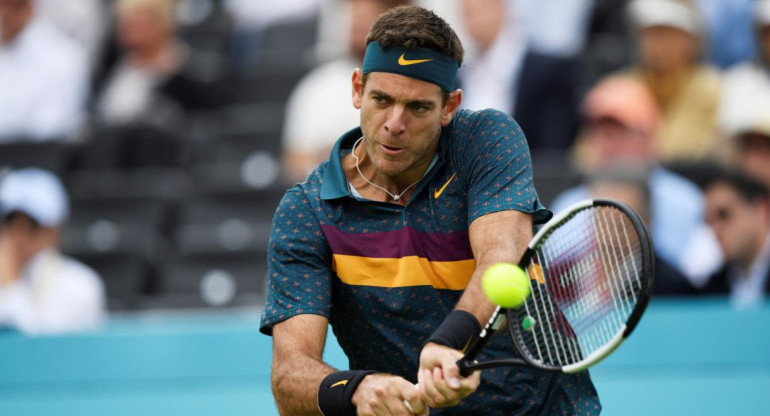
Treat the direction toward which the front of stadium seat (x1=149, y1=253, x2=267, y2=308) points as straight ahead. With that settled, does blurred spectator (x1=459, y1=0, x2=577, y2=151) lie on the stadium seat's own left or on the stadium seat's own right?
on the stadium seat's own left

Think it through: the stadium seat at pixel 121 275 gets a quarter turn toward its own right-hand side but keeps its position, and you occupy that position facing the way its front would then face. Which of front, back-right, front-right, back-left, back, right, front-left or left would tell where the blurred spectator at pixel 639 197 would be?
back-left

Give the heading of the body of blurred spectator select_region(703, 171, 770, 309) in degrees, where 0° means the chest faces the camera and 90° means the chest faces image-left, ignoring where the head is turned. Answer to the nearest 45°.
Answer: approximately 45°

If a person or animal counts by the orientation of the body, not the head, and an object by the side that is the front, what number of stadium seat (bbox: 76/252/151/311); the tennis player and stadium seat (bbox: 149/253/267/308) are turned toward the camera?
3

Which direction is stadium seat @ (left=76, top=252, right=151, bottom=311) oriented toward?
toward the camera

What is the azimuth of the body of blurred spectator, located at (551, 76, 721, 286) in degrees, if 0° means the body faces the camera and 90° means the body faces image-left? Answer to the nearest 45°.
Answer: approximately 45°

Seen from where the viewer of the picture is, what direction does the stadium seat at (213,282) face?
facing the viewer

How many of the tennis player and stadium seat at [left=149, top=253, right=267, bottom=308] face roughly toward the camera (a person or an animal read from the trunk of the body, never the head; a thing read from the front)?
2

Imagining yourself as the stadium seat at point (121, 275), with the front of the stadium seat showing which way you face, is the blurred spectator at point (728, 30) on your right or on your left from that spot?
on your left

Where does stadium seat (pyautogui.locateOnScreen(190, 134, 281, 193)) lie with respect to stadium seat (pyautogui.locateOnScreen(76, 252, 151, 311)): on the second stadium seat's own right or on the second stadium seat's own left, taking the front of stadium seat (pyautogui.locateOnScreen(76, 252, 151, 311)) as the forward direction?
on the second stadium seat's own left

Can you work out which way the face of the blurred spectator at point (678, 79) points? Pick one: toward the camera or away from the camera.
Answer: toward the camera

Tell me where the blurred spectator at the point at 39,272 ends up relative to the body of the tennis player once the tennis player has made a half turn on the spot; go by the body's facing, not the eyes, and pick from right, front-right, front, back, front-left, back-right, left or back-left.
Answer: front-left

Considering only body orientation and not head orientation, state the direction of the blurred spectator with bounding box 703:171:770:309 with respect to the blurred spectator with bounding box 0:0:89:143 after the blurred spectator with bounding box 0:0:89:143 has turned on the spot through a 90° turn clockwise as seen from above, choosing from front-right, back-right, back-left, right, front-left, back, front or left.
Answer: back
